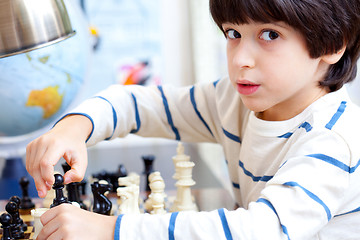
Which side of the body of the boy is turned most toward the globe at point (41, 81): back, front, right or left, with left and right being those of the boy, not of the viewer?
right

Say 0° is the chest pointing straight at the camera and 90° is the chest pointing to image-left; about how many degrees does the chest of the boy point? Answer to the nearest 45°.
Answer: approximately 45°
